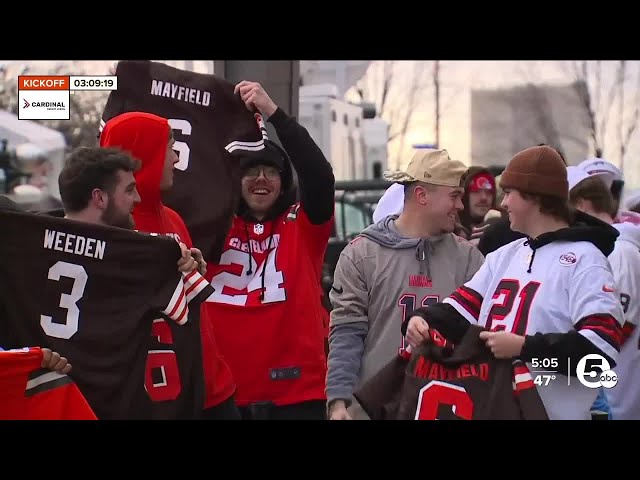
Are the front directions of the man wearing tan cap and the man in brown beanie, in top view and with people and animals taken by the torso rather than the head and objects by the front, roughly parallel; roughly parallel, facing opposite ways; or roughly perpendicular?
roughly perpendicular

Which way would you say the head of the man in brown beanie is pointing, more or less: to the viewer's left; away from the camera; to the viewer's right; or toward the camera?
to the viewer's left

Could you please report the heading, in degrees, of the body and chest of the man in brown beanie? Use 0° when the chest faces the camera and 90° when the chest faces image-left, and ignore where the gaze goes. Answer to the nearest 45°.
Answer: approximately 45°

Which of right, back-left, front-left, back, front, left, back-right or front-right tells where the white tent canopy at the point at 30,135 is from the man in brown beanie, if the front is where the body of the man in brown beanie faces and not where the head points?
right

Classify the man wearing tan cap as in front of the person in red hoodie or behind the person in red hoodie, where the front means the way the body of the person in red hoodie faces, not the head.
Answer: in front
